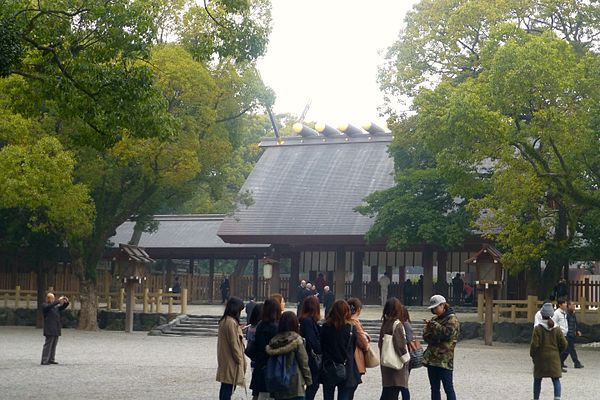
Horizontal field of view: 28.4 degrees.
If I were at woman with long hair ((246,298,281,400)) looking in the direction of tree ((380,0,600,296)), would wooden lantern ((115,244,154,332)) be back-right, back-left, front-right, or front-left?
front-left

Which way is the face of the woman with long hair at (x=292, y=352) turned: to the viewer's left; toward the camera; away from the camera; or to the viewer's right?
away from the camera

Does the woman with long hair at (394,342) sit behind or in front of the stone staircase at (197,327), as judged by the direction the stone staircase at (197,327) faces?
in front

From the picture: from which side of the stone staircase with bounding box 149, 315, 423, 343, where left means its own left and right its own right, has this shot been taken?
front

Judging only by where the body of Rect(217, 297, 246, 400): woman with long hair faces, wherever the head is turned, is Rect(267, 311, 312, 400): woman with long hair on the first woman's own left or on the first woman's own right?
on the first woman's own right

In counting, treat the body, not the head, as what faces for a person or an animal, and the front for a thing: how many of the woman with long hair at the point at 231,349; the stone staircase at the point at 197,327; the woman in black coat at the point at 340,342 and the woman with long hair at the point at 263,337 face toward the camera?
1

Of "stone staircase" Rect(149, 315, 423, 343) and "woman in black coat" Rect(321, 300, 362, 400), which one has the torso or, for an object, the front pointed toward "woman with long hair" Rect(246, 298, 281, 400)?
the stone staircase

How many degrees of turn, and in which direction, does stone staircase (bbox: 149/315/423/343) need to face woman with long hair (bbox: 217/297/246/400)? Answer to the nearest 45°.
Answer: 0° — it already faces them

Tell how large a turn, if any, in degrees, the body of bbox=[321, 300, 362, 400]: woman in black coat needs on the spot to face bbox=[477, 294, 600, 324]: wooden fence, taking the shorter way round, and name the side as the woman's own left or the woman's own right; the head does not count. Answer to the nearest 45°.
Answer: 0° — they already face it

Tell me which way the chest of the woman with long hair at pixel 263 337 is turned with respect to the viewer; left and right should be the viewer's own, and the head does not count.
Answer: facing away from the viewer and to the right of the viewer

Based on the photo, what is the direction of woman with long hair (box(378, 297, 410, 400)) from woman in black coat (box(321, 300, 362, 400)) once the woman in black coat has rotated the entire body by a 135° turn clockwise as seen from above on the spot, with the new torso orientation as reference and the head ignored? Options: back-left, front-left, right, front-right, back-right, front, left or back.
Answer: left

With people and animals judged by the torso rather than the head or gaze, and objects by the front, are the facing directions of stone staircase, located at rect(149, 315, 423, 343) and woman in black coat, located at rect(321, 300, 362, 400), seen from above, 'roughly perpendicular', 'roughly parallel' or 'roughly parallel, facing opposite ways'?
roughly parallel, facing opposite ways

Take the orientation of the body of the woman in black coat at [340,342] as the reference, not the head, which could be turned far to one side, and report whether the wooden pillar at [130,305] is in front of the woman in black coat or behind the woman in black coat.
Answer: in front

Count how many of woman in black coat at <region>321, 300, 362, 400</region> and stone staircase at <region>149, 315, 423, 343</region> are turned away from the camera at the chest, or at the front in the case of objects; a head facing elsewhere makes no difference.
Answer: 1

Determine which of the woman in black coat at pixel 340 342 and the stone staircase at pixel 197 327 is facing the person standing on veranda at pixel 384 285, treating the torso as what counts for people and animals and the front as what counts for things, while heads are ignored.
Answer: the woman in black coat

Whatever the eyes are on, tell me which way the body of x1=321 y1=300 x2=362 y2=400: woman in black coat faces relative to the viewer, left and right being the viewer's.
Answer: facing away from the viewer
